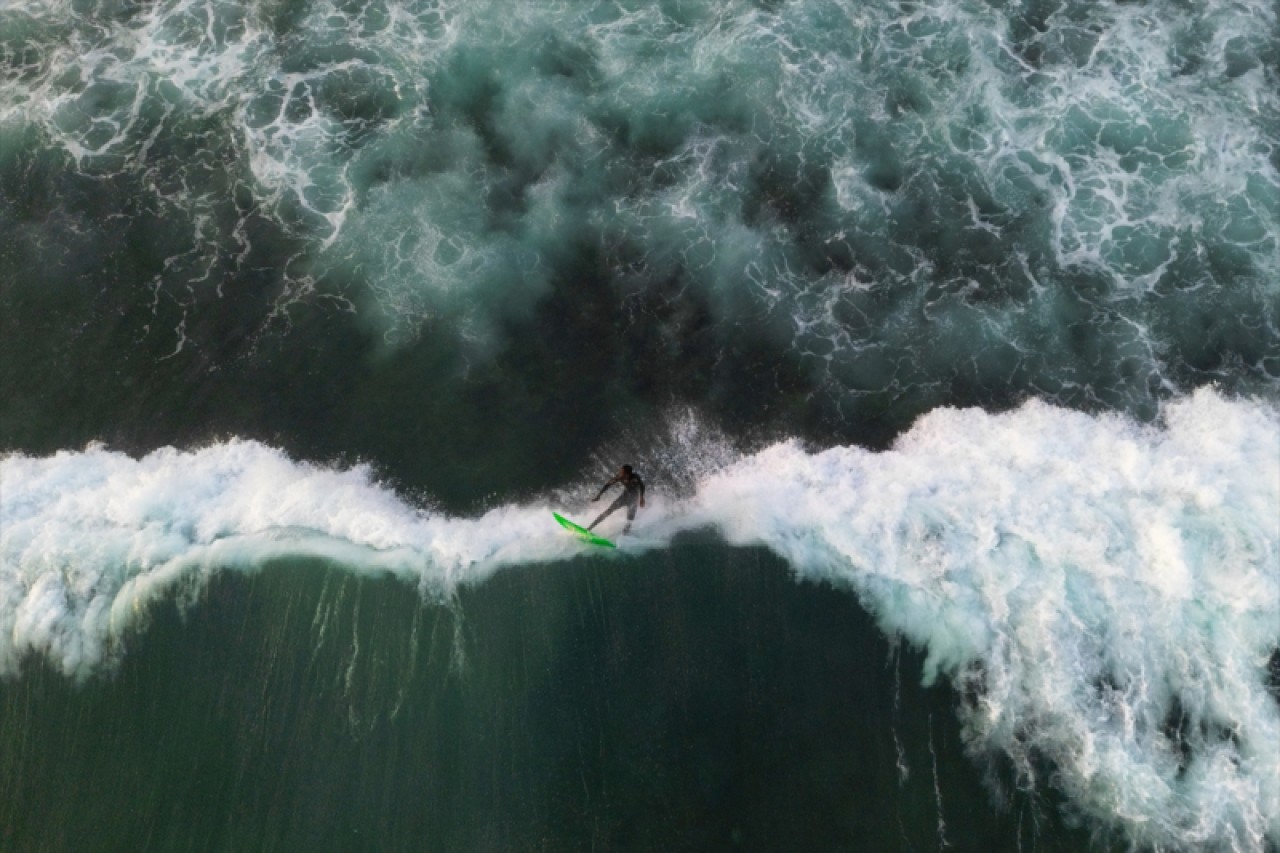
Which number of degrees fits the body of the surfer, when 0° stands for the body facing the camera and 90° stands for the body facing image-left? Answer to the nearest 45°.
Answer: approximately 45°
